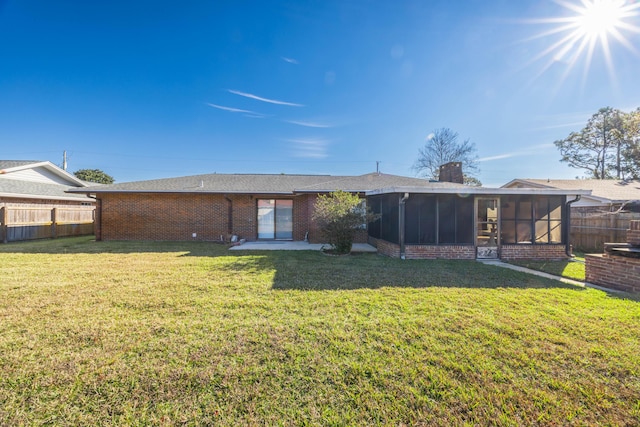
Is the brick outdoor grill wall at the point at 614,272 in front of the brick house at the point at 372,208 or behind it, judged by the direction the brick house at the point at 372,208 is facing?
behind

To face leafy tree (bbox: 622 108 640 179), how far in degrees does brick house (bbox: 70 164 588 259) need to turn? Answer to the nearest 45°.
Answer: approximately 45° to its right

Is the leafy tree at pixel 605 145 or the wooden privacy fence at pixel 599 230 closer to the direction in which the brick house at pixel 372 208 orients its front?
the leafy tree

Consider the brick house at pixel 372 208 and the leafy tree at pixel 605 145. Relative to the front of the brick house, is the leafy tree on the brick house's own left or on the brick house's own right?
on the brick house's own right

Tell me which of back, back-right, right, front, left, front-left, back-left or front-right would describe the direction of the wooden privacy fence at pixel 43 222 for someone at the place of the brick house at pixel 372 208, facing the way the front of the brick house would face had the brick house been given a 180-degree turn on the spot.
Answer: right

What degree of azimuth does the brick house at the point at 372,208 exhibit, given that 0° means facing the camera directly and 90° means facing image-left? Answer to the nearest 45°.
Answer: approximately 180°

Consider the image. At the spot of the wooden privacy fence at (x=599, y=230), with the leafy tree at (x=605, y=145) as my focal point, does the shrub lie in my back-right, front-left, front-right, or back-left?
back-left

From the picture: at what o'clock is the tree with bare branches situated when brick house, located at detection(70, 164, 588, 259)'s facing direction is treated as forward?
The tree with bare branches is roughly at 1 o'clock from the brick house.

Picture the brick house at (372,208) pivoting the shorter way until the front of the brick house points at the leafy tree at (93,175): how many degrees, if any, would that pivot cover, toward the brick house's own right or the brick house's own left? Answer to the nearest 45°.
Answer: approximately 45° to the brick house's own left

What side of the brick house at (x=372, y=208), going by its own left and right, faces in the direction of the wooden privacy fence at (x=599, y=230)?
right

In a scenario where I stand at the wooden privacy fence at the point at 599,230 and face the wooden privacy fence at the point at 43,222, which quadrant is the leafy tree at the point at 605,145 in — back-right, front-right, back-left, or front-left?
back-right

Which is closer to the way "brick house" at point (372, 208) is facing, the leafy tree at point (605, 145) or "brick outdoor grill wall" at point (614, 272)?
the leafy tree
